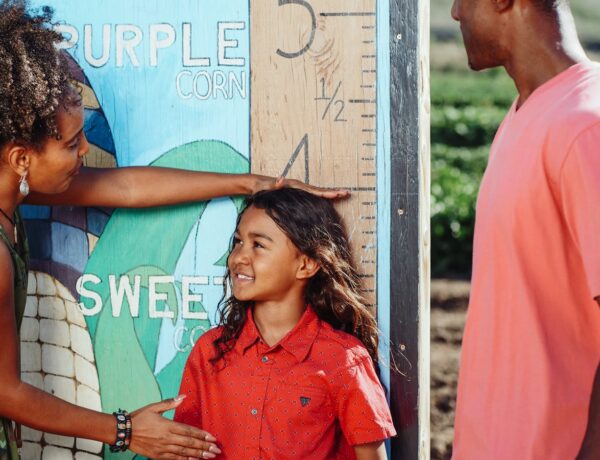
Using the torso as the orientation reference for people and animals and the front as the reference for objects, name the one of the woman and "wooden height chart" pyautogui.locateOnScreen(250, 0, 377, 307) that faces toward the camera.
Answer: the wooden height chart

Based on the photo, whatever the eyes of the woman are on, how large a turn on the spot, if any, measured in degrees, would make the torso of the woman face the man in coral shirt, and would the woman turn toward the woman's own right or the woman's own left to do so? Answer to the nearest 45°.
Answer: approximately 45° to the woman's own right

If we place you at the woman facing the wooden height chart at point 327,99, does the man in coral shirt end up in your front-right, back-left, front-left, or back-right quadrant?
front-right

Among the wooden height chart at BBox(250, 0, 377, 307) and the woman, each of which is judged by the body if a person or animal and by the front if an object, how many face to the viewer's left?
0

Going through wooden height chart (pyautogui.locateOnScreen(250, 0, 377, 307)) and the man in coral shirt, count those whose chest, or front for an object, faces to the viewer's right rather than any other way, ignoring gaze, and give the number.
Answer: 0

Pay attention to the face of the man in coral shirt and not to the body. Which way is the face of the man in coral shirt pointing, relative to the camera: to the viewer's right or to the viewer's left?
to the viewer's left

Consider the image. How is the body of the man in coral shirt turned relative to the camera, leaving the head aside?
to the viewer's left

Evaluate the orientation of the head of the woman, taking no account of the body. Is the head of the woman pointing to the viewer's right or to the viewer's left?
to the viewer's right

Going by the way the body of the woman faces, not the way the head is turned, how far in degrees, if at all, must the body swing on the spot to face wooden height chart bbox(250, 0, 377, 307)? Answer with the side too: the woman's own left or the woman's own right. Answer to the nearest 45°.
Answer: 0° — they already face it

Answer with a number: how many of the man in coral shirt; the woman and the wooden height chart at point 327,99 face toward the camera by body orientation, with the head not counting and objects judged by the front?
1

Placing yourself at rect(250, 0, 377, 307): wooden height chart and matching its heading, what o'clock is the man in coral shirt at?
The man in coral shirt is roughly at 11 o'clock from the wooden height chart.

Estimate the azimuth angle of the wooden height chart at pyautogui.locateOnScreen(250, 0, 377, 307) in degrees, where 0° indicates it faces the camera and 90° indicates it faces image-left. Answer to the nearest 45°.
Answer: approximately 0°

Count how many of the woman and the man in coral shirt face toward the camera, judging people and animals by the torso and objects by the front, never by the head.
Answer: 0

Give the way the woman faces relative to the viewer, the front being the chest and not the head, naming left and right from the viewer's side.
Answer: facing to the right of the viewer
